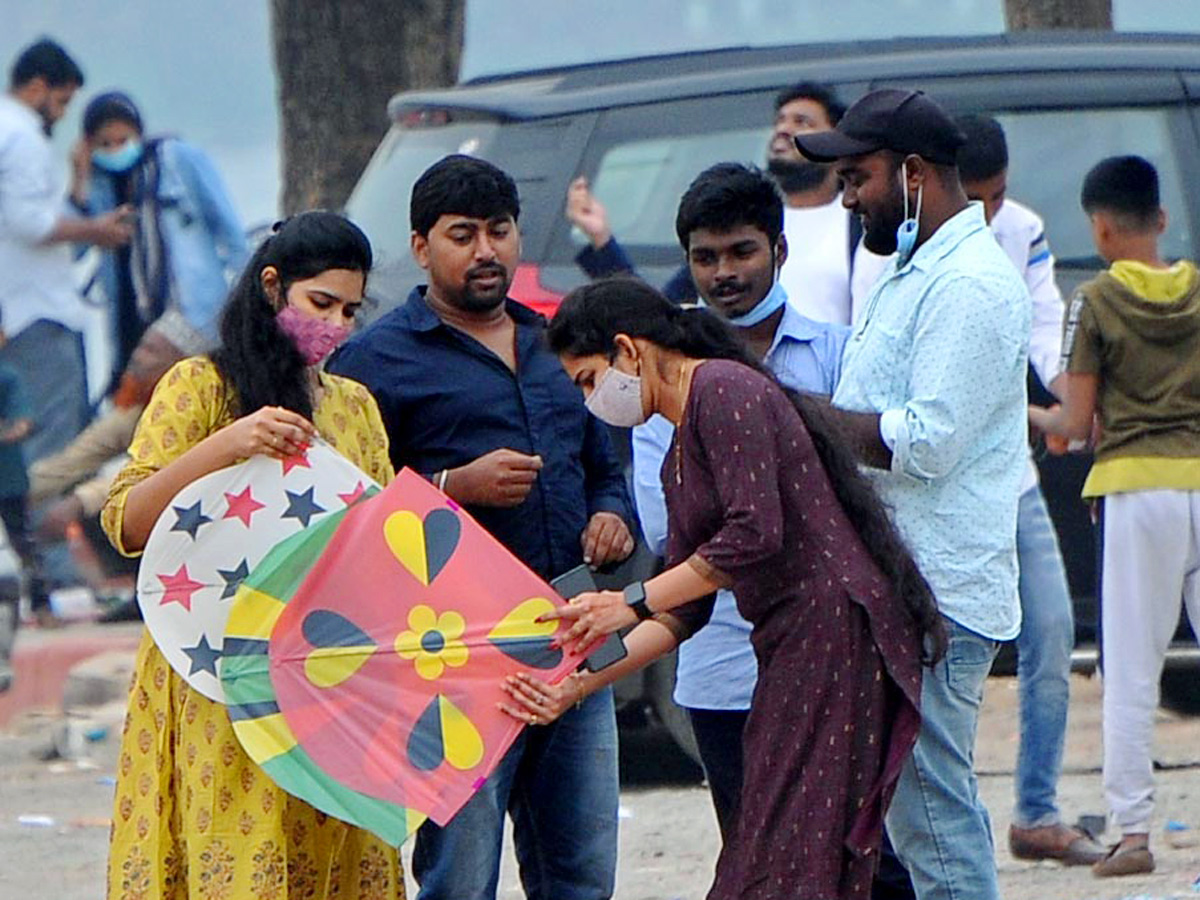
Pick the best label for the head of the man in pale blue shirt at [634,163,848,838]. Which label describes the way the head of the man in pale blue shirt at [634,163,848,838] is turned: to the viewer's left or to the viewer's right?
to the viewer's left

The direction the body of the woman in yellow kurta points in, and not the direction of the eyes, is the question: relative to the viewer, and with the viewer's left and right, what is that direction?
facing the viewer and to the right of the viewer

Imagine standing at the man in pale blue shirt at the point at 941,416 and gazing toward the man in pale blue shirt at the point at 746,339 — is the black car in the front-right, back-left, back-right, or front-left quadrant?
front-right

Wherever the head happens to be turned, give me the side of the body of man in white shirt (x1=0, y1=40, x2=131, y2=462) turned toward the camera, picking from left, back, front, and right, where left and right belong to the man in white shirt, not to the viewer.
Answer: right

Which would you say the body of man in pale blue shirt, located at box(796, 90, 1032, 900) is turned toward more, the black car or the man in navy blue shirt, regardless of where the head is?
the man in navy blue shirt

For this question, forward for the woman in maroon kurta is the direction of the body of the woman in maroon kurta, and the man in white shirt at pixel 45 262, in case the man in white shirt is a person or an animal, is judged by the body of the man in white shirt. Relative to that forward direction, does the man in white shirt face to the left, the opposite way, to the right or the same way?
the opposite way

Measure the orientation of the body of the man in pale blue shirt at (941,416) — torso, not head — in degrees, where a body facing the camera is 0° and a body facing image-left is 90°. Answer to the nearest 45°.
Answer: approximately 90°

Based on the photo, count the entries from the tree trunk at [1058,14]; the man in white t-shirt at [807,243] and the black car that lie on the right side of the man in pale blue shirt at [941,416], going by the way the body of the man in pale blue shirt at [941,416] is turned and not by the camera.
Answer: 3

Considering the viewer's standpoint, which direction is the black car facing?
facing away from the viewer and to the right of the viewer

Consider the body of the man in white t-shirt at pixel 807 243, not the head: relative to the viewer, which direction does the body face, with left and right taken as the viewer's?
facing the viewer and to the left of the viewer

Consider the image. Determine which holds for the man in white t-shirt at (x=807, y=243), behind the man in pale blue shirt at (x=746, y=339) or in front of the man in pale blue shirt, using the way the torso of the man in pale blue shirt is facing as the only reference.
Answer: behind

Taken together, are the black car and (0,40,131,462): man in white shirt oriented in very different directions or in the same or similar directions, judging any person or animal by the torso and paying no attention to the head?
same or similar directions

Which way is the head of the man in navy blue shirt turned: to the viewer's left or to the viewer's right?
to the viewer's right

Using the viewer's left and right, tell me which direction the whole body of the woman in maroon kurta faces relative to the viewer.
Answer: facing to the left of the viewer

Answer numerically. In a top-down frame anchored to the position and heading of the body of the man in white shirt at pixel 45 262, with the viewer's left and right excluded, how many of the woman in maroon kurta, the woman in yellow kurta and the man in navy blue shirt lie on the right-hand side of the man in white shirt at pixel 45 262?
3
